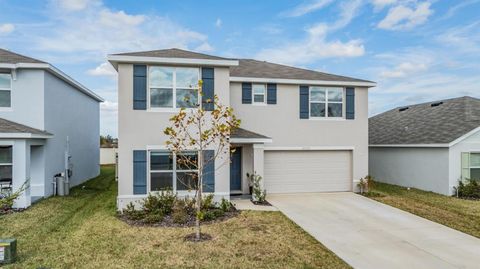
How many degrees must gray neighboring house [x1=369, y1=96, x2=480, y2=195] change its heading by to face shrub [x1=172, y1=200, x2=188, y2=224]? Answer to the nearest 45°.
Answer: approximately 90° to its right

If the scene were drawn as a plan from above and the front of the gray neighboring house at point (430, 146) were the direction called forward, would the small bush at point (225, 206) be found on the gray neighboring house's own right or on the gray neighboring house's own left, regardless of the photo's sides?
on the gray neighboring house's own right

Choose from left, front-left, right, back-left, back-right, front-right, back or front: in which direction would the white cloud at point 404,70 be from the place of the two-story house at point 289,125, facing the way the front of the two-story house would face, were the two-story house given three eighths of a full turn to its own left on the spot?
front

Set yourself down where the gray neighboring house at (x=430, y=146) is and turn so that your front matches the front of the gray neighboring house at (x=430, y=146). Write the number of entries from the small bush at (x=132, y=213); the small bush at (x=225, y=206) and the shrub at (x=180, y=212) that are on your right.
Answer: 3

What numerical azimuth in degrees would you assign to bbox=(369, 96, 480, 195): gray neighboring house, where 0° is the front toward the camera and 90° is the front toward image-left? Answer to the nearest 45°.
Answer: approximately 315°

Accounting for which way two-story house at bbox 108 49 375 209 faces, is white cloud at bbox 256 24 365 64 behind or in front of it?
behind

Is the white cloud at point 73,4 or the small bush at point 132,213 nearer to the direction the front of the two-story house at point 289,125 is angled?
the small bush

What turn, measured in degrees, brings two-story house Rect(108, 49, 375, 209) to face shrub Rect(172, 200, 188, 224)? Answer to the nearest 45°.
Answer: approximately 45° to its right
